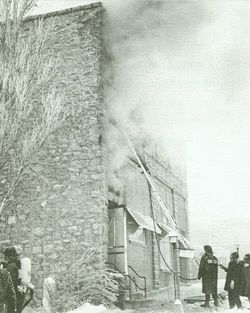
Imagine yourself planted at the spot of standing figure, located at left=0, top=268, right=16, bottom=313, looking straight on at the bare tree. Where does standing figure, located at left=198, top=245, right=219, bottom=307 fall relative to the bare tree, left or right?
right

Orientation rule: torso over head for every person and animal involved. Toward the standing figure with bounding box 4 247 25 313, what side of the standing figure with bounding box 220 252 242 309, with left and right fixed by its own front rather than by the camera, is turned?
front

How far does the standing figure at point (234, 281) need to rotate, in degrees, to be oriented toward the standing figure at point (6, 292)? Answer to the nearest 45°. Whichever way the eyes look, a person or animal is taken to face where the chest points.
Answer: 0° — it already faces it
